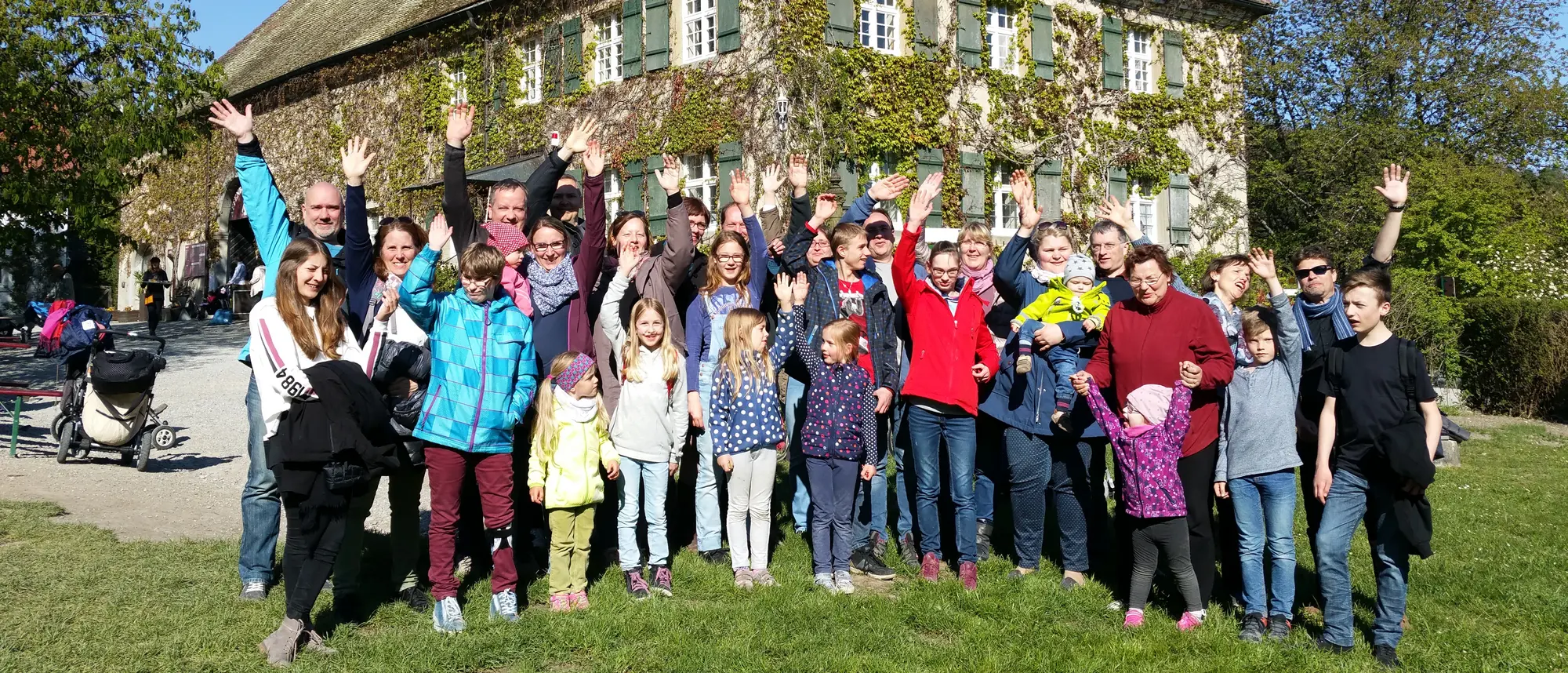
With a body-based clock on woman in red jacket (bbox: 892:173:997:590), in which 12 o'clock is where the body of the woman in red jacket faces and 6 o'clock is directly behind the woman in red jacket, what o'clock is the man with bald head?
The man with bald head is roughly at 2 o'clock from the woman in red jacket.

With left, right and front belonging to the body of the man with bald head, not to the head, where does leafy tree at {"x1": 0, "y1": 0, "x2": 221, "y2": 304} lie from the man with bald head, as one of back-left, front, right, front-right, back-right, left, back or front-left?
back
